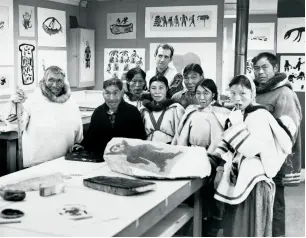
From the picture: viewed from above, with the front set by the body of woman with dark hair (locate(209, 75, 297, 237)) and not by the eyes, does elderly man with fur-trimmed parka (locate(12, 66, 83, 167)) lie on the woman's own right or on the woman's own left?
on the woman's own right

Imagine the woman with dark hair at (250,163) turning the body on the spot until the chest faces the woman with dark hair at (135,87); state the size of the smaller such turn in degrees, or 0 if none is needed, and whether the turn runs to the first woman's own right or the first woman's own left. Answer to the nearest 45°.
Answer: approximately 90° to the first woman's own right

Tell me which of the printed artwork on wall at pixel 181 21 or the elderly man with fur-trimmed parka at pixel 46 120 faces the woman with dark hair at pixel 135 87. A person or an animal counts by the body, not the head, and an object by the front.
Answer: the printed artwork on wall

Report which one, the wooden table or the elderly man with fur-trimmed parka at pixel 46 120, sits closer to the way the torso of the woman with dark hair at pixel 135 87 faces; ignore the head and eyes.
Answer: the wooden table

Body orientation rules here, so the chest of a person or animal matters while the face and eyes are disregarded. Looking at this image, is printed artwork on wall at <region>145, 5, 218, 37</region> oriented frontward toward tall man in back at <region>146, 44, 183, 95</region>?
yes
